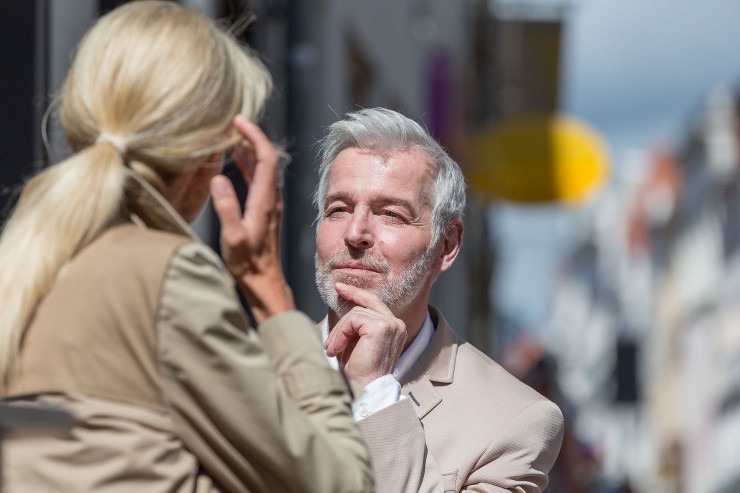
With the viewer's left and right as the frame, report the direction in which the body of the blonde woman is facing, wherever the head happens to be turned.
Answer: facing away from the viewer and to the right of the viewer

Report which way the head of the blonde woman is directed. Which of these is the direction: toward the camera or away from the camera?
away from the camera

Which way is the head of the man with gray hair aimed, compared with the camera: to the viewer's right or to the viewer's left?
to the viewer's left

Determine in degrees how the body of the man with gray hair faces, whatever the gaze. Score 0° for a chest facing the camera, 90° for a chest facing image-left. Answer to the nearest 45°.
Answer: approximately 45°
